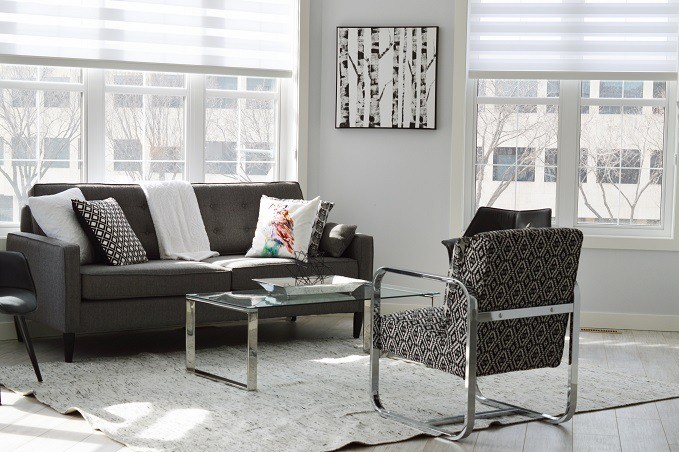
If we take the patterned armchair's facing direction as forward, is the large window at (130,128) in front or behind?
in front

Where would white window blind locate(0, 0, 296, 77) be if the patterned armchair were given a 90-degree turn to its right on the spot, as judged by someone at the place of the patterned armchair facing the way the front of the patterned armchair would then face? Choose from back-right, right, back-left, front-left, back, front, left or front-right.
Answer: left

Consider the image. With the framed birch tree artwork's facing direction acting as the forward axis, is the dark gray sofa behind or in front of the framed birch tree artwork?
in front

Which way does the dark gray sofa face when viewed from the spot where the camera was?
facing the viewer and to the right of the viewer

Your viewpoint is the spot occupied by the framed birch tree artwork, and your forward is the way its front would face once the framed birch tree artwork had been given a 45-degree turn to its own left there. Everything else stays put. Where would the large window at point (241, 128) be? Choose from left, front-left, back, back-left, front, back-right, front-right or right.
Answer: back-right

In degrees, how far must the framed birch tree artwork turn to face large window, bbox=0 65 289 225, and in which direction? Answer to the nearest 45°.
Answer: approximately 90° to its right

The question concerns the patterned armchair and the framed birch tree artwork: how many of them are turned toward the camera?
1

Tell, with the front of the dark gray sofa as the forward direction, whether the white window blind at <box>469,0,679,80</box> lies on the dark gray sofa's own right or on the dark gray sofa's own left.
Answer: on the dark gray sofa's own left

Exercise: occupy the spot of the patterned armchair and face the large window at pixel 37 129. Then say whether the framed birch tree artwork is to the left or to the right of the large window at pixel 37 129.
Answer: right

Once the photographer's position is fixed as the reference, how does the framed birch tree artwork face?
facing the viewer

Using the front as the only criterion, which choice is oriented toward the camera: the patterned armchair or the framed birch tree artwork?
the framed birch tree artwork
